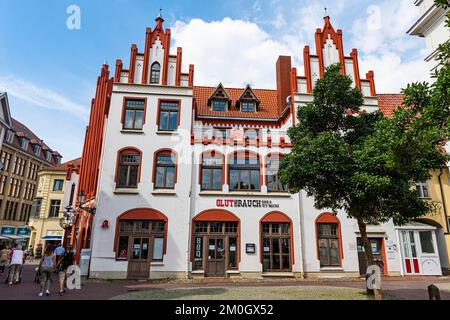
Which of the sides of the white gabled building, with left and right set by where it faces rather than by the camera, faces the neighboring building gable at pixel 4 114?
right

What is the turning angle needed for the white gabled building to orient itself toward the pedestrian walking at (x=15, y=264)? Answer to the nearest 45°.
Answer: approximately 45° to its right

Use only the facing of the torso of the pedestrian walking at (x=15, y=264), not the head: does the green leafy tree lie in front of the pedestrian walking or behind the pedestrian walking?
behind

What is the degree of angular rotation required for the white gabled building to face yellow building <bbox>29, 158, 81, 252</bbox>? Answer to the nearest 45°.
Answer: approximately 135° to its right

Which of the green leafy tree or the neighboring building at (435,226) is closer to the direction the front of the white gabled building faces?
the green leafy tree

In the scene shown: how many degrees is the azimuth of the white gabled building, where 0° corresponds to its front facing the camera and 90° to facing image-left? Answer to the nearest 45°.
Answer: approximately 0°

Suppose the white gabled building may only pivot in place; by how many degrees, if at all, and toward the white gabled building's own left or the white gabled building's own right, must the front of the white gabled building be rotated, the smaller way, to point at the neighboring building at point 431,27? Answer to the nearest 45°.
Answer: approximately 90° to the white gabled building's own left
